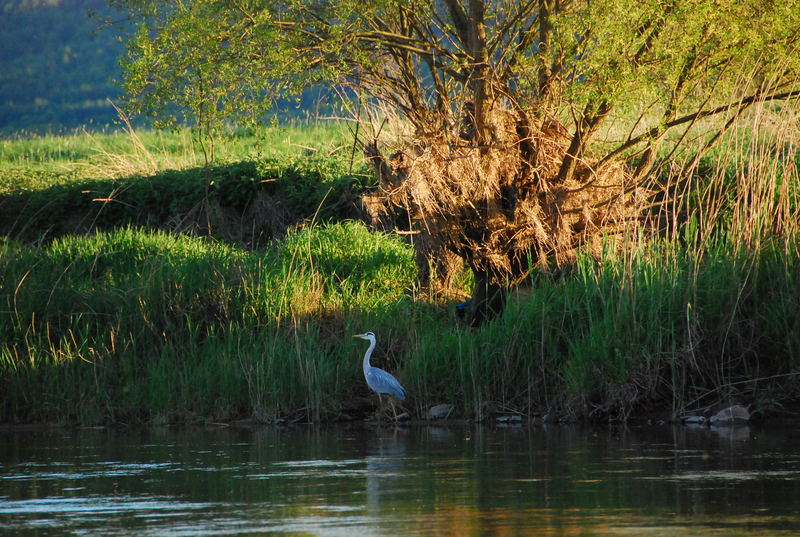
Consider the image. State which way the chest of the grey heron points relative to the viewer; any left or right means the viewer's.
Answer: facing to the left of the viewer
